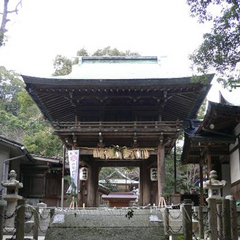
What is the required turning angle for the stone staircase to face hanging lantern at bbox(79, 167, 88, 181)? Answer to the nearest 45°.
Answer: approximately 180°

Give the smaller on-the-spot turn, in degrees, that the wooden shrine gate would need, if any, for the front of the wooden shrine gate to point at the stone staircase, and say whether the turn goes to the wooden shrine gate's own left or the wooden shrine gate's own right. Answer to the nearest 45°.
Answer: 0° — it already faces it

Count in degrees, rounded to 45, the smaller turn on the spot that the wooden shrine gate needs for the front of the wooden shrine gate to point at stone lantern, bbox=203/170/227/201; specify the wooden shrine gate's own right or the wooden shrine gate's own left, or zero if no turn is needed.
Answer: approximately 45° to the wooden shrine gate's own left

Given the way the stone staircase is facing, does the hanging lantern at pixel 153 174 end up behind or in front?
behind

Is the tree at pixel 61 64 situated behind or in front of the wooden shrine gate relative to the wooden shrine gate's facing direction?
behind

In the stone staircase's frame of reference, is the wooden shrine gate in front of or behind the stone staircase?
behind

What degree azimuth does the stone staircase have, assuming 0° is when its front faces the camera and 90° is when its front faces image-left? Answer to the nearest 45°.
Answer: approximately 0°

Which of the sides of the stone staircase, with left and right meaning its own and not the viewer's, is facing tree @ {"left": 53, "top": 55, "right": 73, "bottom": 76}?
back

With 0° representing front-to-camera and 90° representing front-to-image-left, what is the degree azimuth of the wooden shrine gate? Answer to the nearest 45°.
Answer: approximately 0°
